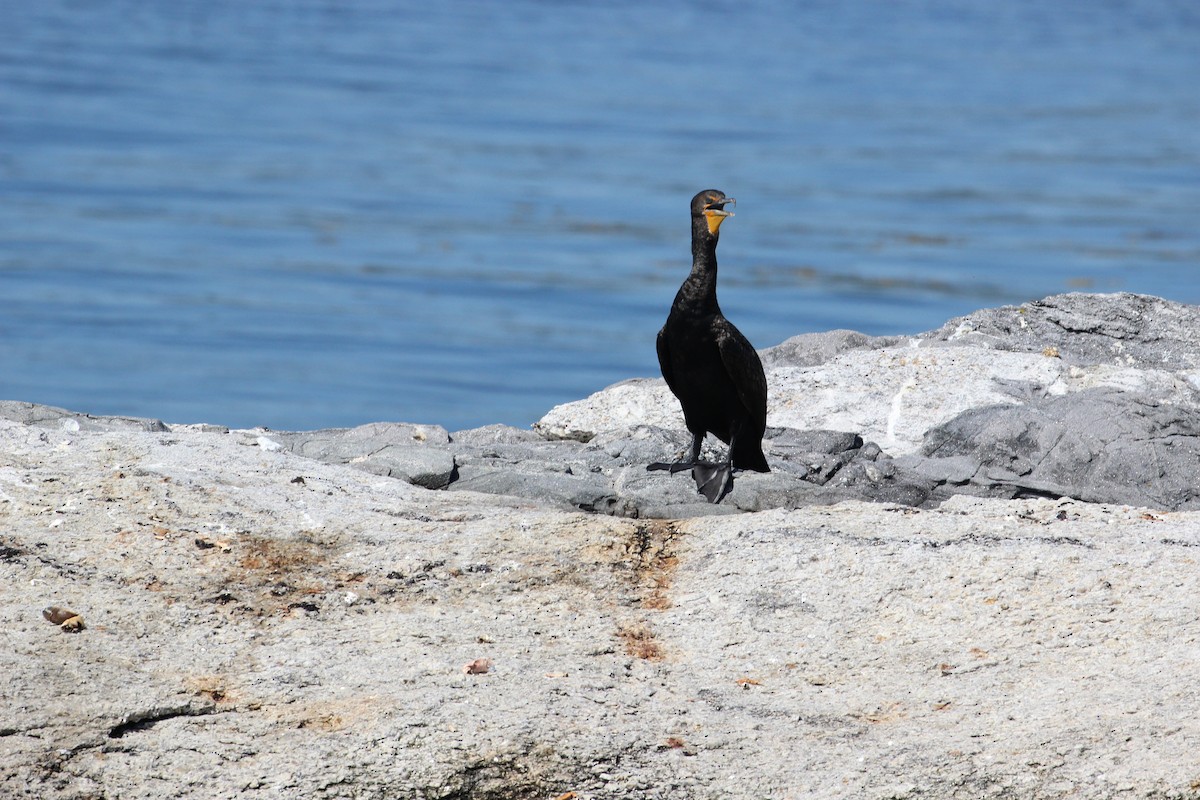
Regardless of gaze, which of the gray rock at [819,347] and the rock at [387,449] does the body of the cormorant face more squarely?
the rock

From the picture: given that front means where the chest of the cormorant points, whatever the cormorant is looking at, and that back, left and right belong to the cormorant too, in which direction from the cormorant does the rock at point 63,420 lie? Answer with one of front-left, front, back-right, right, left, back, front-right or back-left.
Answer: front-right

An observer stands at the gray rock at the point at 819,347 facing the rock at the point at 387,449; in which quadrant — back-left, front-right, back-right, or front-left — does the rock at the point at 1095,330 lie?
back-left

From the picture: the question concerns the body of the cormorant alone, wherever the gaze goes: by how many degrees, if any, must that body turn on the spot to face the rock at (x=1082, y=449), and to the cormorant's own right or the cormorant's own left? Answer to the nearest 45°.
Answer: approximately 135° to the cormorant's own left

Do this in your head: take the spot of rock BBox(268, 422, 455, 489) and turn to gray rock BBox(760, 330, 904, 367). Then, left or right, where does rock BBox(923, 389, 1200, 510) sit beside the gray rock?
right
